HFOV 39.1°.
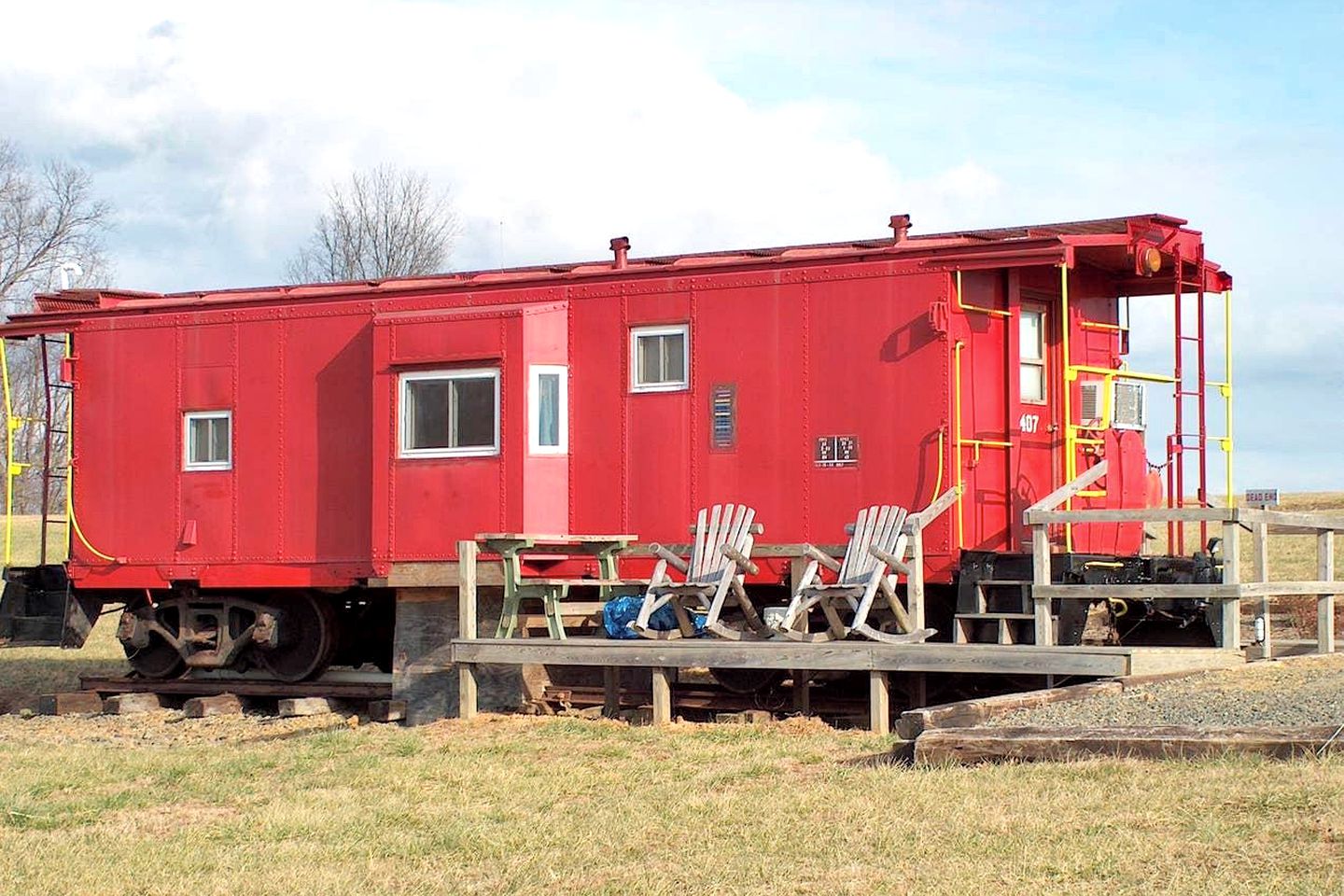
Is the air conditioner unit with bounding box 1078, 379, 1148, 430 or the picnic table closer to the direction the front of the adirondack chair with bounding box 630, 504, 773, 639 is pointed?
the picnic table

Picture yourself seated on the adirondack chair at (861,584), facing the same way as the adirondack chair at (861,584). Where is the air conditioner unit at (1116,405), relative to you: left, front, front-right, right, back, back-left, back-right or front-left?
back

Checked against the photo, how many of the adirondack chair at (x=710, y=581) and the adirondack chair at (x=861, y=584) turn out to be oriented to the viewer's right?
0

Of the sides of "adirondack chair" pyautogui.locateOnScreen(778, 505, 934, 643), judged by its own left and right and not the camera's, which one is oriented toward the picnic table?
right

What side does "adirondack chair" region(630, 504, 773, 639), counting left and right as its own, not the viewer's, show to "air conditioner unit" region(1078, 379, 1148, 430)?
back

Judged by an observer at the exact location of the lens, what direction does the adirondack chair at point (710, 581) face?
facing the viewer and to the left of the viewer

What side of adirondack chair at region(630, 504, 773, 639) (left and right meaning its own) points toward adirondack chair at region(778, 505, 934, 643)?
left

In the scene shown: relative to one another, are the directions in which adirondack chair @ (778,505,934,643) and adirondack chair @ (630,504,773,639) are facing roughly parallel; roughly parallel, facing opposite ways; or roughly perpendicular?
roughly parallel
